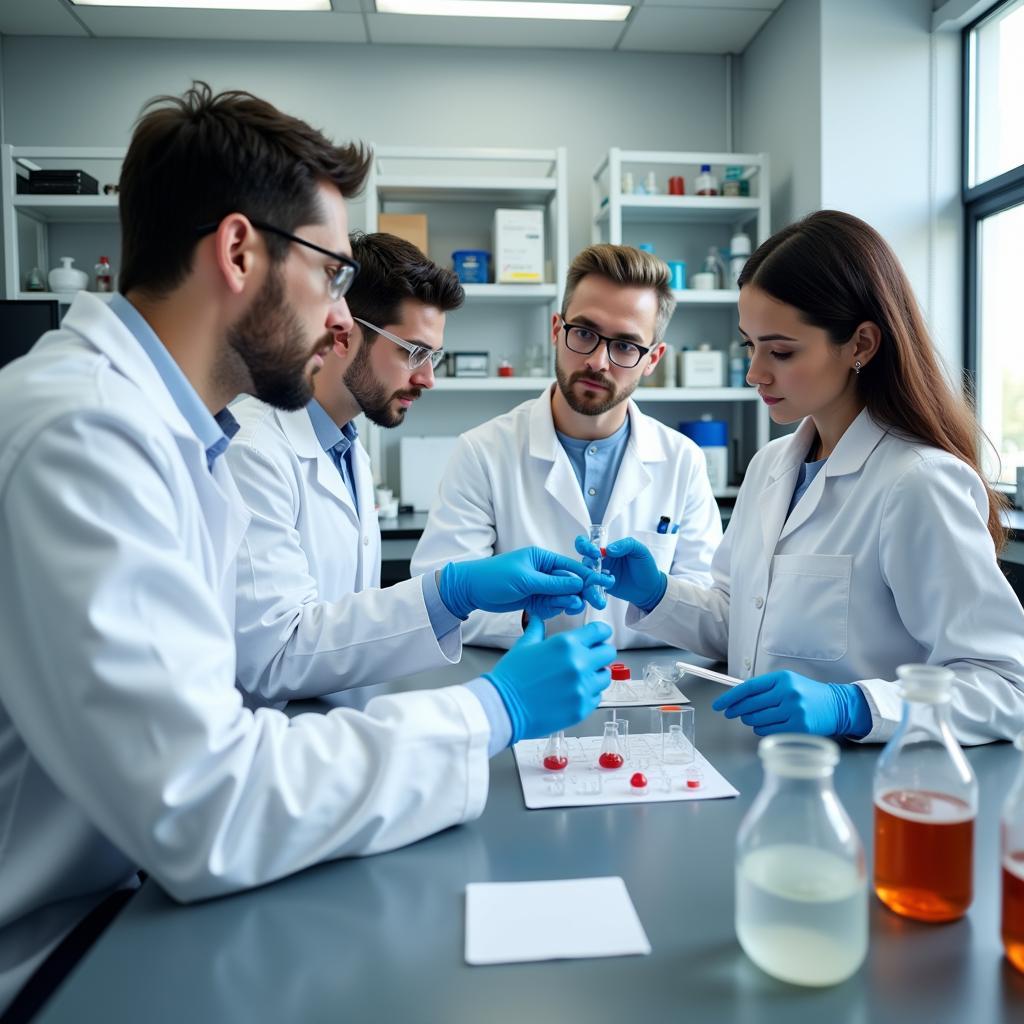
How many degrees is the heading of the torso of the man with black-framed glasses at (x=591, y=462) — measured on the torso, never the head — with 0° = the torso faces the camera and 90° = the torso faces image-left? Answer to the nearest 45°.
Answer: approximately 0°

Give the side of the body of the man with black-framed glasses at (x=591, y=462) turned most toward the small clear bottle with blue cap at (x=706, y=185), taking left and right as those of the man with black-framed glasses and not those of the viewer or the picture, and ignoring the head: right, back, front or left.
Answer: back

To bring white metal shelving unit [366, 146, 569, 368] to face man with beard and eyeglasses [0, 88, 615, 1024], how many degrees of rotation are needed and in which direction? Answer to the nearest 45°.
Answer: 0° — it already faces them

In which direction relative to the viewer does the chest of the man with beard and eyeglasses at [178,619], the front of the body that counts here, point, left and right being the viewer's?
facing to the right of the viewer

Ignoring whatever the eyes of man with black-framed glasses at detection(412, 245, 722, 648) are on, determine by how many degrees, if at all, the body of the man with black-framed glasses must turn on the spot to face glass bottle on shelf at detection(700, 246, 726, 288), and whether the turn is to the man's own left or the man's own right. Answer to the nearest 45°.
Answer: approximately 180°

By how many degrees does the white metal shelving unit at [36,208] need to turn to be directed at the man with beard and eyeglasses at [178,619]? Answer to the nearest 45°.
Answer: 0° — it already faces them

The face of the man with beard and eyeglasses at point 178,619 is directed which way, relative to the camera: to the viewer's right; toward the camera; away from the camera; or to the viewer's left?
to the viewer's right

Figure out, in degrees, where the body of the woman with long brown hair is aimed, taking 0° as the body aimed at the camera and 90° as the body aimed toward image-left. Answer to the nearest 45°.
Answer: approximately 45°

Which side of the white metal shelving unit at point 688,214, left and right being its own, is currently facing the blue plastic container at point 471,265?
right
